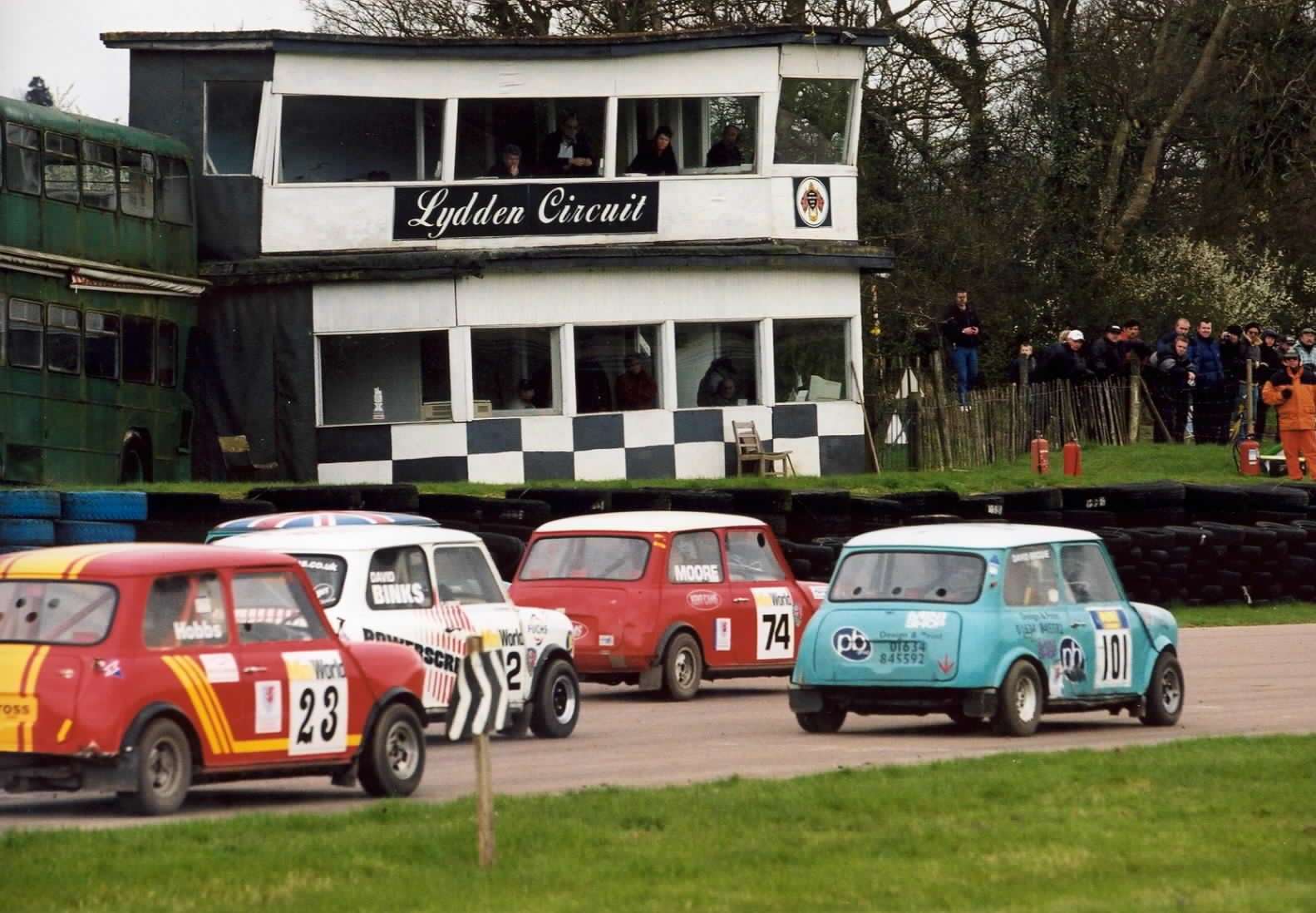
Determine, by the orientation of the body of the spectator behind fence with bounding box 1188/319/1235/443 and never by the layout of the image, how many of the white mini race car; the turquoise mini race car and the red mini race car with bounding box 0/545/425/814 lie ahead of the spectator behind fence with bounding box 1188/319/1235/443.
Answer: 3

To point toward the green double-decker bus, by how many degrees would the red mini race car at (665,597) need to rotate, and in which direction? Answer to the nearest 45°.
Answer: approximately 90° to its left

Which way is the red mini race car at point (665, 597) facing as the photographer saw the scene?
facing away from the viewer and to the right of the viewer

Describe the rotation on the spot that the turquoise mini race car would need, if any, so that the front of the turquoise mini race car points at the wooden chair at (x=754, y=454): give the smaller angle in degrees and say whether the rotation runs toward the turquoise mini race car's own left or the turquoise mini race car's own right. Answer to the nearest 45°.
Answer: approximately 45° to the turquoise mini race car's own left

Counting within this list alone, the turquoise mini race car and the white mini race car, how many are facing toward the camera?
0

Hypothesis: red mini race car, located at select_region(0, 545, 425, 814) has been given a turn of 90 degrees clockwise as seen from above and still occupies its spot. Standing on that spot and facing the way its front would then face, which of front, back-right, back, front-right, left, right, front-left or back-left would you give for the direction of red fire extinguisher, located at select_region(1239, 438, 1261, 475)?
left

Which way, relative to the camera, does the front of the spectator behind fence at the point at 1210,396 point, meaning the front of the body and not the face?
toward the camera

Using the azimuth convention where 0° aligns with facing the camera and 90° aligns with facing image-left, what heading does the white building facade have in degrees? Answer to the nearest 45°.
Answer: approximately 0°

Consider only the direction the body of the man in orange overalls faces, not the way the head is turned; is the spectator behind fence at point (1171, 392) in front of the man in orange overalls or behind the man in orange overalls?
behind

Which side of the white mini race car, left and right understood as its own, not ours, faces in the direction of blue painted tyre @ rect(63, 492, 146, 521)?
left

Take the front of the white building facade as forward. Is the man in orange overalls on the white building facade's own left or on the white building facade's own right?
on the white building facade's own left

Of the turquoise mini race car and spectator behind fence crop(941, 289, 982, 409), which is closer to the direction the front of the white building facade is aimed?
the turquoise mini race car

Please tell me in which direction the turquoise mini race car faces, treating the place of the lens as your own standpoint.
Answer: facing away from the viewer and to the right of the viewer

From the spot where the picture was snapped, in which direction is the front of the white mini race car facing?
facing away from the viewer and to the right of the viewer

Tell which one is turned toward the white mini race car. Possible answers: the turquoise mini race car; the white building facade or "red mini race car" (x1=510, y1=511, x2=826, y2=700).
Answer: the white building facade
